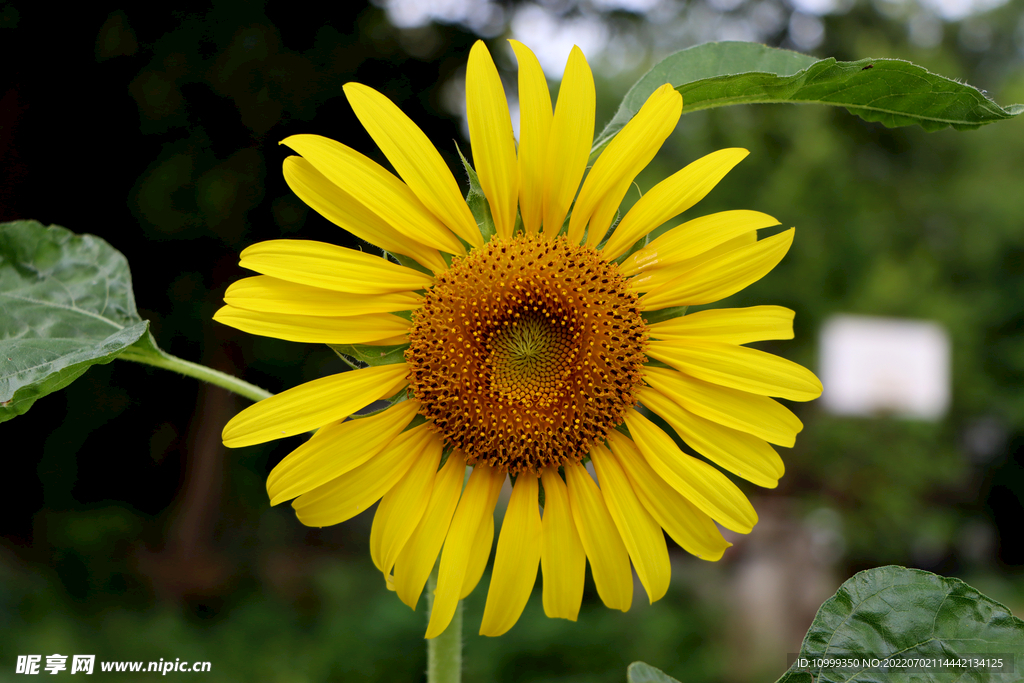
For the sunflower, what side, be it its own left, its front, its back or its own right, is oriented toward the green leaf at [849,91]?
left

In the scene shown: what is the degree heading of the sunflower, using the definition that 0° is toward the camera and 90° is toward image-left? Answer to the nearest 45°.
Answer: approximately 0°

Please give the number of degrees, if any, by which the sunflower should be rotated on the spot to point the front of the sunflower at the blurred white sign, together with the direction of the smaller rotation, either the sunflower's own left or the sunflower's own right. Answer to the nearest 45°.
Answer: approximately 135° to the sunflower's own left

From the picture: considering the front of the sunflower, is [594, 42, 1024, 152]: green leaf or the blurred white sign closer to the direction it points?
the green leaf

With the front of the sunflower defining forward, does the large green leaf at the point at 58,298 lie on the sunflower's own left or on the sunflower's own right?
on the sunflower's own right
